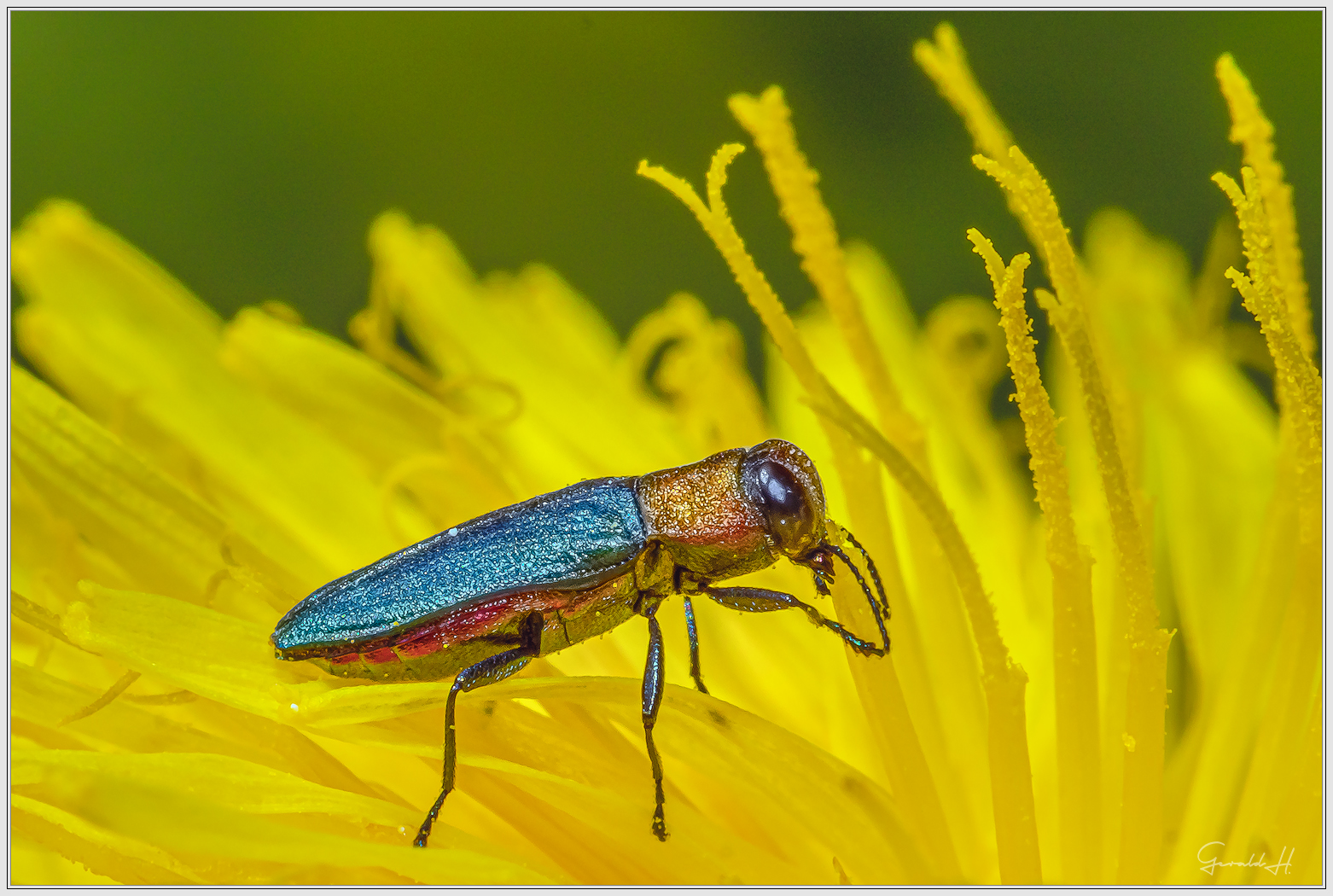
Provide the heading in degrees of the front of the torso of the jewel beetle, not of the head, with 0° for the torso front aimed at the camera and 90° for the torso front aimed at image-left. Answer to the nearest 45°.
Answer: approximately 270°
